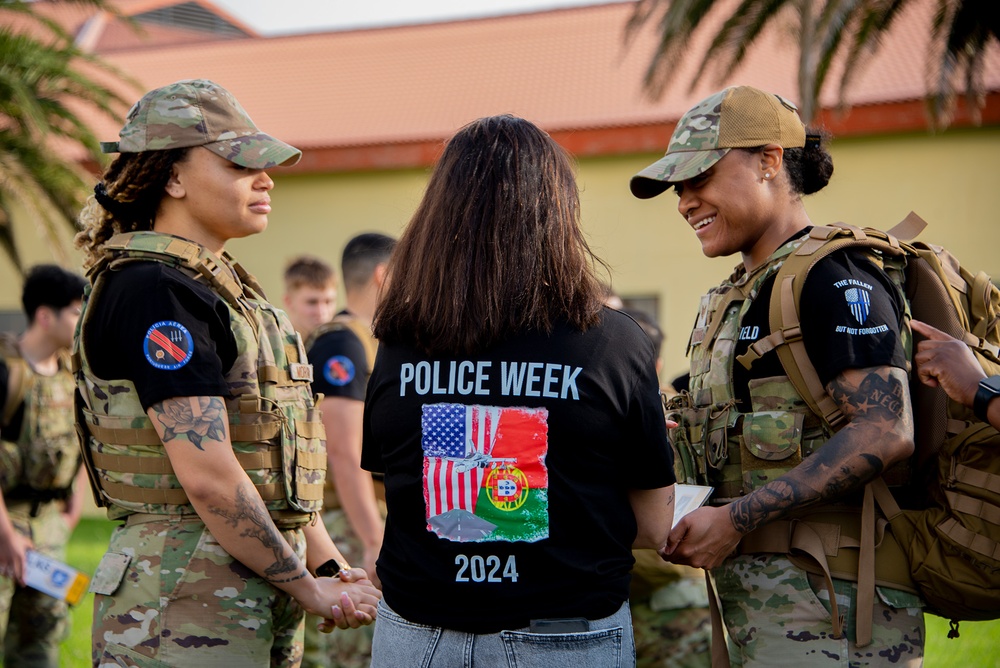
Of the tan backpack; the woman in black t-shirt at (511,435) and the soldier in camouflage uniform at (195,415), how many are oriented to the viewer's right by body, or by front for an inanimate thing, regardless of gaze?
2

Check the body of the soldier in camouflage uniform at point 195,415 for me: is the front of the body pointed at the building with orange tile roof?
no

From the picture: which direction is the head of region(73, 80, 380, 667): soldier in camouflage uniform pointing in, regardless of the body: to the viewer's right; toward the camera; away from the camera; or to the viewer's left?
to the viewer's right

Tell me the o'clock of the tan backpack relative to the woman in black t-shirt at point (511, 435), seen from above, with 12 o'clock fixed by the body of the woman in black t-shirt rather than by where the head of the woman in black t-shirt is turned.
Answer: The tan backpack is roughly at 2 o'clock from the woman in black t-shirt.

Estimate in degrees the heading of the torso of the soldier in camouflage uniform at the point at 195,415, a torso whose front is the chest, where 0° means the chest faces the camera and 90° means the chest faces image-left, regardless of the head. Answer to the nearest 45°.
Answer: approximately 270°

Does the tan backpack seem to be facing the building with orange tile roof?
no

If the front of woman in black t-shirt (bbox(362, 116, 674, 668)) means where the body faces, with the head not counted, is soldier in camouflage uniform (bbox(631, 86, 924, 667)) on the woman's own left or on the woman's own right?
on the woman's own right

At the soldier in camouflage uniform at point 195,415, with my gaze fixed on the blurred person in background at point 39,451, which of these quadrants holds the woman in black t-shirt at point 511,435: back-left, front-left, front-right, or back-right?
back-right

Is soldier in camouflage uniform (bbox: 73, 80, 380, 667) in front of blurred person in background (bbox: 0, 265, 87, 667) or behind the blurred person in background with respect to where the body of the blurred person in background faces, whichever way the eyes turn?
in front

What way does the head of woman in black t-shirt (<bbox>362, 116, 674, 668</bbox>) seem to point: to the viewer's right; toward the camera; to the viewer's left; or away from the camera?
away from the camera

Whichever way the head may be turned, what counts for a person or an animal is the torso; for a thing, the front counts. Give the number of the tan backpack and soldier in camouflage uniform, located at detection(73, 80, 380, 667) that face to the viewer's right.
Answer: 2

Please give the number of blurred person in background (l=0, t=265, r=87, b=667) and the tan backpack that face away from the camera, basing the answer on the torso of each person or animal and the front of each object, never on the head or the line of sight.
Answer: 0

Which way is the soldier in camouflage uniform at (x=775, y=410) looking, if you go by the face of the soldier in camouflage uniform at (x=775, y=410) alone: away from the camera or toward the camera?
toward the camera

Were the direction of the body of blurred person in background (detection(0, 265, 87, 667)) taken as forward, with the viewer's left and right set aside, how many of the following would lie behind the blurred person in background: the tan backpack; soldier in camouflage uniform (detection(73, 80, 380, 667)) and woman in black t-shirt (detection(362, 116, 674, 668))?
0

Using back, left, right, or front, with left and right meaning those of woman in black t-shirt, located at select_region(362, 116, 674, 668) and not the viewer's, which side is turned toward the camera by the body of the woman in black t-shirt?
back

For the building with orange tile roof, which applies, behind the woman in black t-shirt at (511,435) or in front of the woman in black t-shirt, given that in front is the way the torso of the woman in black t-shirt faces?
in front

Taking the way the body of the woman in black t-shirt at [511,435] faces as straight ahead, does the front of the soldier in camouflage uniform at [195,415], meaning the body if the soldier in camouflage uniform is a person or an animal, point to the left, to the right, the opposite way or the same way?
to the right

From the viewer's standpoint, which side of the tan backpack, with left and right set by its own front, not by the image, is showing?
right

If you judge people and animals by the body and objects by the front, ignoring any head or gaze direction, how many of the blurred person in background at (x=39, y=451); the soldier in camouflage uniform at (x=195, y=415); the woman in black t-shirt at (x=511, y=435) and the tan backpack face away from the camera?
1

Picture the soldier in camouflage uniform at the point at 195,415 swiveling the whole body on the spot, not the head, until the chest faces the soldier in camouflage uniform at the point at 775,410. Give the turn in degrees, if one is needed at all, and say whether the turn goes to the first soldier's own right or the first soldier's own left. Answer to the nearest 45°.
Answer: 0° — they already face them
